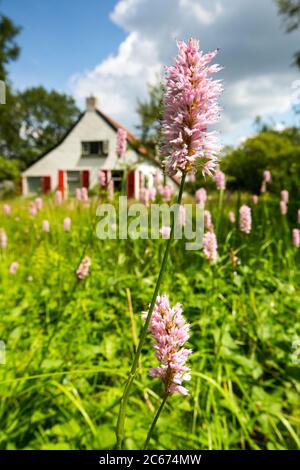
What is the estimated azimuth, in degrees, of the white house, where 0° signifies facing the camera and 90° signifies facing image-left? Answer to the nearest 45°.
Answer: approximately 0°

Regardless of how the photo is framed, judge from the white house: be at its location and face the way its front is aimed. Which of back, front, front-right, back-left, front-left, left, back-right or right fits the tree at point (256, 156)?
front-left

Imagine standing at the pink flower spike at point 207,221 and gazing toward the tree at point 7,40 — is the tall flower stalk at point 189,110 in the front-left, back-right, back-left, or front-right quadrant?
back-left

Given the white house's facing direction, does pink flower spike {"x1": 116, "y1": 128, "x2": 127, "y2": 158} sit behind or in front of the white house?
in front

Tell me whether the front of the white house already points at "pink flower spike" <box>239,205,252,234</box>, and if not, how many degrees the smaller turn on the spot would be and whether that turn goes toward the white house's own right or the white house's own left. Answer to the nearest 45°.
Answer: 0° — it already faces it

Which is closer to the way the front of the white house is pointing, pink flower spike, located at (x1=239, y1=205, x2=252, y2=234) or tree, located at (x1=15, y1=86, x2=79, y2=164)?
the pink flower spike

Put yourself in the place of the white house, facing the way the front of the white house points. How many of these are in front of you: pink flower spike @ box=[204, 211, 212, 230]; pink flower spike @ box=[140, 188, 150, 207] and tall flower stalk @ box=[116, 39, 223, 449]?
3

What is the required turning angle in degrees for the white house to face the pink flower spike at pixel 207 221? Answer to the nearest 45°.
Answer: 0° — it already faces it

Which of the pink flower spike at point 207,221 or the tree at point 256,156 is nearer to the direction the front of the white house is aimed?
the pink flower spike

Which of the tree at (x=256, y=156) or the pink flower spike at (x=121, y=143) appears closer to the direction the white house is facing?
the pink flower spike

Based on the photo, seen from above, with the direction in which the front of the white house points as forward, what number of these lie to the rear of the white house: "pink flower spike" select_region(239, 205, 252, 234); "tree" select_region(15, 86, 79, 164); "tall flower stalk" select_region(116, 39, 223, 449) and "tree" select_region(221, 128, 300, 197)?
1

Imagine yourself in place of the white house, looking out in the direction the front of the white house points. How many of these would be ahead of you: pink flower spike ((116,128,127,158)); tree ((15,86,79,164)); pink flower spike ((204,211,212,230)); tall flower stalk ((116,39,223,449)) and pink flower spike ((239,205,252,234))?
4

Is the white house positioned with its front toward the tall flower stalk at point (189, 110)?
yes
